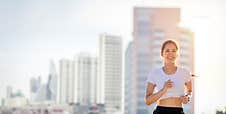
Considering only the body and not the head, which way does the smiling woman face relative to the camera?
toward the camera

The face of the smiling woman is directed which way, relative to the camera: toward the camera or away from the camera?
toward the camera
